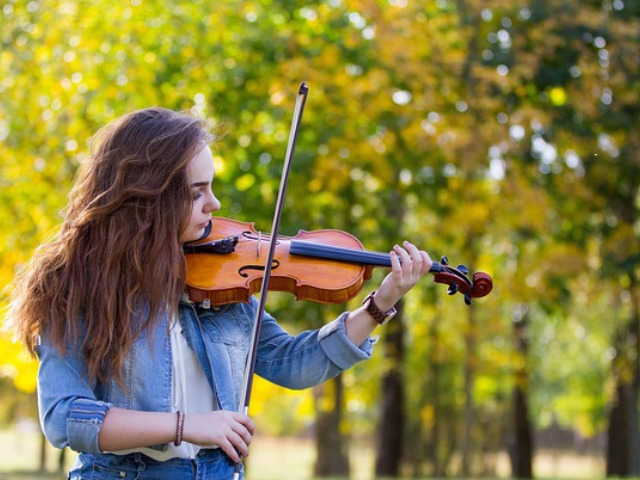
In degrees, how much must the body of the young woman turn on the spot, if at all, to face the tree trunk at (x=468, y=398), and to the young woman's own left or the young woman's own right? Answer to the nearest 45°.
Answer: approximately 135° to the young woman's own left

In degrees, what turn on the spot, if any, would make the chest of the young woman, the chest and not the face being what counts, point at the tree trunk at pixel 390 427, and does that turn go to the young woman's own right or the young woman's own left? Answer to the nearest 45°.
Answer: approximately 135° to the young woman's own left

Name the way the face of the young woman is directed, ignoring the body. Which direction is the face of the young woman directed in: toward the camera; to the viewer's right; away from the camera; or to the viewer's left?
to the viewer's right

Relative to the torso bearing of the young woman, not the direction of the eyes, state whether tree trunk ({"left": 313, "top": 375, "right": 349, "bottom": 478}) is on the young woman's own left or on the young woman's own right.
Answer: on the young woman's own left

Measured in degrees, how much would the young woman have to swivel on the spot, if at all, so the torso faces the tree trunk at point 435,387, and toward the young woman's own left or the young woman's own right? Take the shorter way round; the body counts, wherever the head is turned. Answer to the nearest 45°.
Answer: approximately 135° to the young woman's own left

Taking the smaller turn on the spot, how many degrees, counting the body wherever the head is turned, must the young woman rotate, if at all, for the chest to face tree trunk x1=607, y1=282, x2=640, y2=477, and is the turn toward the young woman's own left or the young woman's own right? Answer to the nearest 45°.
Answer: approximately 90° to the young woman's own left
